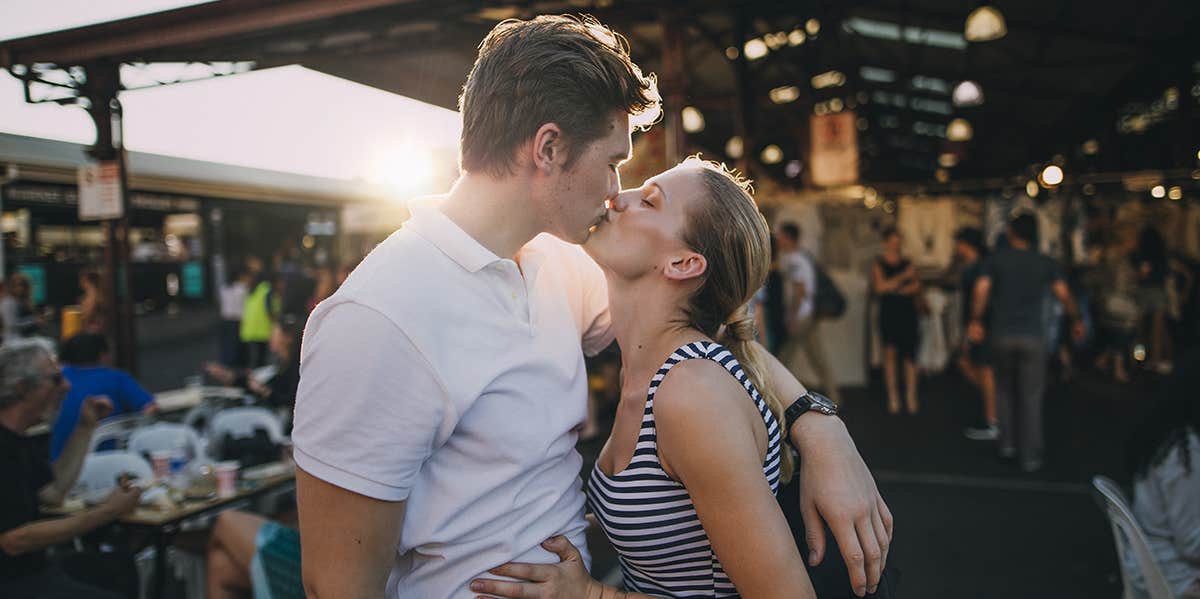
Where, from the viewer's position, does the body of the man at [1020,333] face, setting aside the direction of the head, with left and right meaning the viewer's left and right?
facing away from the viewer

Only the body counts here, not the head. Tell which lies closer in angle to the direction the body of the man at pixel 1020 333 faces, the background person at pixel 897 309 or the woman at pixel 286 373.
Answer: the background person

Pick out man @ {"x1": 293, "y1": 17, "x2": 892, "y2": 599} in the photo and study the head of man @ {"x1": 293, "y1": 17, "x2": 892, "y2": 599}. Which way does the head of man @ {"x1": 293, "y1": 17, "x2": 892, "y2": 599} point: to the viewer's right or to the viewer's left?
to the viewer's right

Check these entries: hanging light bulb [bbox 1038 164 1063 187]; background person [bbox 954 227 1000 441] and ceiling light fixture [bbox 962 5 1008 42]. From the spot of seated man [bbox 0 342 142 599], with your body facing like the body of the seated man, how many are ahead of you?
3

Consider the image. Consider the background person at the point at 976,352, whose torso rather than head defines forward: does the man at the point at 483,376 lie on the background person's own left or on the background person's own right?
on the background person's own left

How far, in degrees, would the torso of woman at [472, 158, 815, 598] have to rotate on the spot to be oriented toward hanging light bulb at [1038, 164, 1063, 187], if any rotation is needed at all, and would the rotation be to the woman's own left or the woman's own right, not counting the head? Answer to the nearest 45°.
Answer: approximately 135° to the woman's own right

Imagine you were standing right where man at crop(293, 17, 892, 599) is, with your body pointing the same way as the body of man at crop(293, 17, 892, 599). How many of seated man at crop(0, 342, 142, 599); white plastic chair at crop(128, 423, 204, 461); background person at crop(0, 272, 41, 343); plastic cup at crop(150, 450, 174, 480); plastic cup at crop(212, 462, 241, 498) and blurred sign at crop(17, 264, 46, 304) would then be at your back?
6

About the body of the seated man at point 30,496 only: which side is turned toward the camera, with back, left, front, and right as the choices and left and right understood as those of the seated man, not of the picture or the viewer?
right

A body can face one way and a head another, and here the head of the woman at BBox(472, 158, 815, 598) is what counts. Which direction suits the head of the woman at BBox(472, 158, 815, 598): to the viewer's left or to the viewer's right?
to the viewer's left

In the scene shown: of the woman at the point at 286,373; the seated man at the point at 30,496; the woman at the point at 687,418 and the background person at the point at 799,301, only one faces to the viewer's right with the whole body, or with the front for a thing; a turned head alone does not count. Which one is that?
the seated man

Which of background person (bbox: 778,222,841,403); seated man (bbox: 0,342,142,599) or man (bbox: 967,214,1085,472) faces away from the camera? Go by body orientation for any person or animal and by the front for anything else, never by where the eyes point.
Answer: the man

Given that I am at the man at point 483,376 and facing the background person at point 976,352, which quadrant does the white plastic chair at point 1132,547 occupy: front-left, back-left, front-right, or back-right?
front-right
